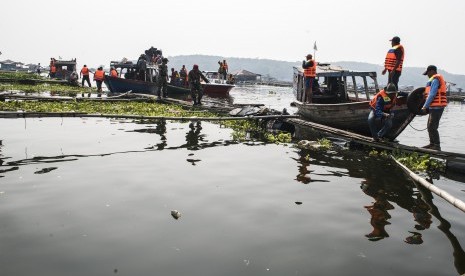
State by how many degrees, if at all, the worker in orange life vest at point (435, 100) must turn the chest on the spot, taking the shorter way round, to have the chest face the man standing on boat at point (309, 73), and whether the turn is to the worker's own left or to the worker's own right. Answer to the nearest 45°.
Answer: approximately 45° to the worker's own right

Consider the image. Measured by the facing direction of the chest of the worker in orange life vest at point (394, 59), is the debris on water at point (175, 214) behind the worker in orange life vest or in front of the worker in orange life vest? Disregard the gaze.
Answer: in front

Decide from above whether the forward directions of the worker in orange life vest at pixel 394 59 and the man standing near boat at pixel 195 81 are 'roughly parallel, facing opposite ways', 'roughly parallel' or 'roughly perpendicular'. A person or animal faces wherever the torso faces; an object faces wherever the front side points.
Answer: roughly perpendicular

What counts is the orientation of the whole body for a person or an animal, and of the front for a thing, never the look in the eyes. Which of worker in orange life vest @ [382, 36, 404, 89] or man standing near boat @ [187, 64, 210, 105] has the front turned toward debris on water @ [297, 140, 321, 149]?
the worker in orange life vest

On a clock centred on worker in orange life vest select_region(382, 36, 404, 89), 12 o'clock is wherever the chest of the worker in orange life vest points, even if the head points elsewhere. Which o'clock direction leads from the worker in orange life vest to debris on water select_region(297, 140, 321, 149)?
The debris on water is roughly at 10 o'clock from the worker in orange life vest.

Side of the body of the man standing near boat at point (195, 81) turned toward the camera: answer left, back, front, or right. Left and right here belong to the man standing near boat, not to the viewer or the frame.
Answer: back

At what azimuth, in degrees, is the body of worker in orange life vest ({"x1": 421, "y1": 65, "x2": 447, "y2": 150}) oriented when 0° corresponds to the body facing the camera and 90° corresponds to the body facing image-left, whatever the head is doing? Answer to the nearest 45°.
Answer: approximately 90°
